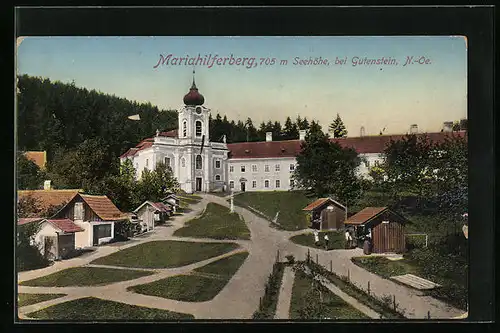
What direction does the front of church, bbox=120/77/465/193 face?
toward the camera
